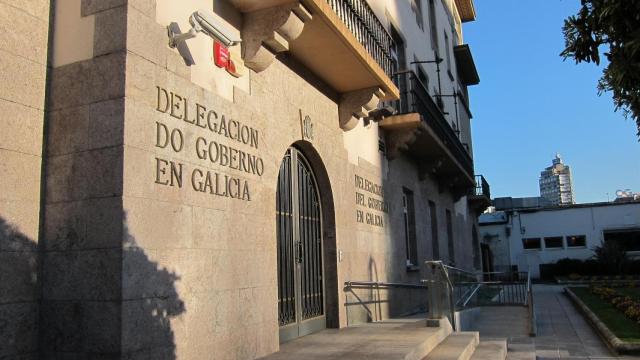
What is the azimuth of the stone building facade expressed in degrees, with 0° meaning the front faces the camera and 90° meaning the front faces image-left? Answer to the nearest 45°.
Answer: approximately 315°

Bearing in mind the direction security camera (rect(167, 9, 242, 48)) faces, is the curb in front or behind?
in front

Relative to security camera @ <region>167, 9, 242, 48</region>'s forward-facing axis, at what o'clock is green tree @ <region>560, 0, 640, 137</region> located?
The green tree is roughly at 1 o'clock from the security camera.

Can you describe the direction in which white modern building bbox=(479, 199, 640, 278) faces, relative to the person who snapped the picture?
facing the viewer

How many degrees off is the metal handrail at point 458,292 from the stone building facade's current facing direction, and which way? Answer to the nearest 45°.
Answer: approximately 90° to its left

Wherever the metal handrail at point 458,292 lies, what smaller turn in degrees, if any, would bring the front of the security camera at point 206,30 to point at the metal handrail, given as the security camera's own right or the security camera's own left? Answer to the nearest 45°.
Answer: approximately 45° to the security camera's own left

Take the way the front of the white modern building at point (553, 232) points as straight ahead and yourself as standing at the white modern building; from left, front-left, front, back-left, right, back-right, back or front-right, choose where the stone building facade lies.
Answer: front

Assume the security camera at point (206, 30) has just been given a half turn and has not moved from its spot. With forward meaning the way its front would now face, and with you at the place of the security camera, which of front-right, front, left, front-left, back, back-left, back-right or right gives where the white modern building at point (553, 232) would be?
back-right

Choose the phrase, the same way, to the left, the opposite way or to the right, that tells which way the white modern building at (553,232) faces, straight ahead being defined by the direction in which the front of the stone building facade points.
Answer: to the right

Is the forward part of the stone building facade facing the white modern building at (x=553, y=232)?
no

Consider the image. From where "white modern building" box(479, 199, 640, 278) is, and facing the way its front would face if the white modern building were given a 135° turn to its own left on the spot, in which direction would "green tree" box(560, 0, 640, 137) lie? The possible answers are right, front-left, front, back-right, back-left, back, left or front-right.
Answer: back-right

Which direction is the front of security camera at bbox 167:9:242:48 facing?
to the viewer's right

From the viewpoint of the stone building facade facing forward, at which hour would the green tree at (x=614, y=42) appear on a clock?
The green tree is roughly at 11 o'clock from the stone building facade.

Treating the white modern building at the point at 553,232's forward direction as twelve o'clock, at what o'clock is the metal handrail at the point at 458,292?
The metal handrail is roughly at 12 o'clock from the white modern building.

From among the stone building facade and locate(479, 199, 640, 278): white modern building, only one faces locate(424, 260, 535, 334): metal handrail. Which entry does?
the white modern building
